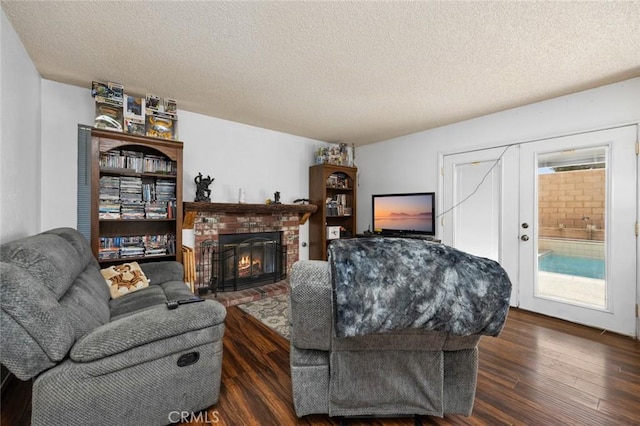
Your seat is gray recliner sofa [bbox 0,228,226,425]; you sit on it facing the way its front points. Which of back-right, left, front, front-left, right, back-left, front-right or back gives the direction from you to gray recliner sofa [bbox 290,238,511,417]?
front-right

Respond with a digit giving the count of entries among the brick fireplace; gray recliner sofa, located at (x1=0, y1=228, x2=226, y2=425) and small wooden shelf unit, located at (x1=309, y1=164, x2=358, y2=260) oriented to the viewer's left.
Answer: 0

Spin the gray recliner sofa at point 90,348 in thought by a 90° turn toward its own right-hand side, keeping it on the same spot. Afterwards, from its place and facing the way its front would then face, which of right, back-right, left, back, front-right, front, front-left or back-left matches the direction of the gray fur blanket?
front-left

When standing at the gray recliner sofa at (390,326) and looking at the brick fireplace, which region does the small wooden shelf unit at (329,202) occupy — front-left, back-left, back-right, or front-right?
front-right

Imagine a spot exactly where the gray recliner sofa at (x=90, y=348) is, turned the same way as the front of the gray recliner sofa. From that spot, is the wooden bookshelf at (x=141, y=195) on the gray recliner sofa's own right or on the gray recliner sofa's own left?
on the gray recliner sofa's own left

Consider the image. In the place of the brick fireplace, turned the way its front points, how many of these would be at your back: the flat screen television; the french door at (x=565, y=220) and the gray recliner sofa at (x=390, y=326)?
0

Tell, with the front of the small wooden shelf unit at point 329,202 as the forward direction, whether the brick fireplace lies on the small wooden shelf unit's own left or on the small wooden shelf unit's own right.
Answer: on the small wooden shelf unit's own right

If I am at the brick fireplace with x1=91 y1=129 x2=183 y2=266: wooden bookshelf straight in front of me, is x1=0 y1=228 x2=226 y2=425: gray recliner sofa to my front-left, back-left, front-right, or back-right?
front-left

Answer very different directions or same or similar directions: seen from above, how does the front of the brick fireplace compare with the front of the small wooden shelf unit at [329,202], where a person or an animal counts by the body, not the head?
same or similar directions

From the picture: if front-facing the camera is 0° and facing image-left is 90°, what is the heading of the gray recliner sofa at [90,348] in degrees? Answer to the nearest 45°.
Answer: approximately 270°

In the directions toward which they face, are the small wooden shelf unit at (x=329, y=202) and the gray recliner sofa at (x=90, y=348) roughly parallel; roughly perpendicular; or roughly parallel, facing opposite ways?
roughly perpendicular

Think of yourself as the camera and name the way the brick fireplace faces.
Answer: facing the viewer and to the right of the viewer

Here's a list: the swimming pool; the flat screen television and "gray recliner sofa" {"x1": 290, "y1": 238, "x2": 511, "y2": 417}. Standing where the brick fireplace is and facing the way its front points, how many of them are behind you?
0

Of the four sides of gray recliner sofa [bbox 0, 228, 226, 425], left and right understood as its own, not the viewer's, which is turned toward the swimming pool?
front
